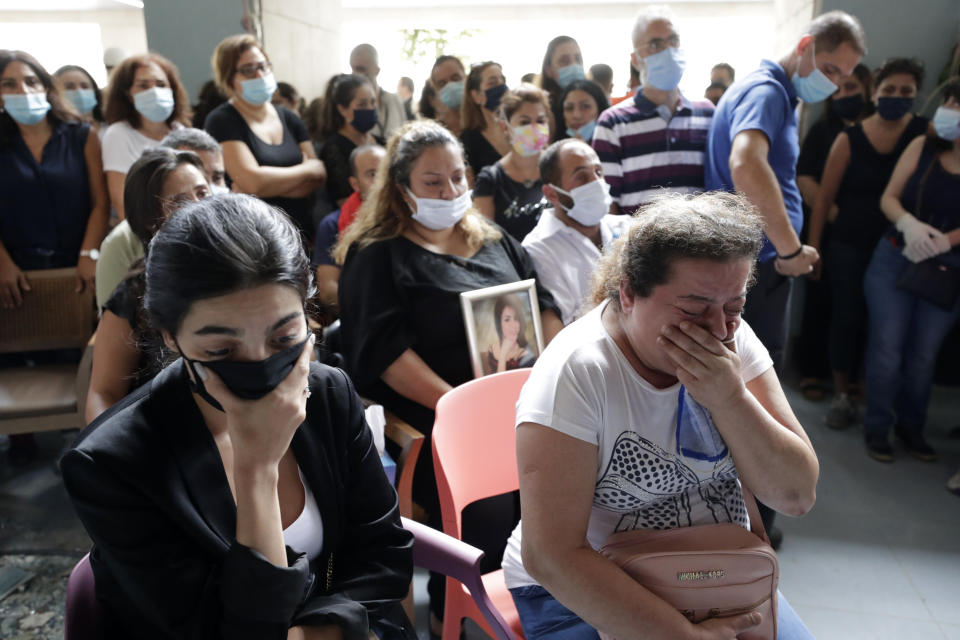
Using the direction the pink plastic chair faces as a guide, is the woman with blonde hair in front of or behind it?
behind

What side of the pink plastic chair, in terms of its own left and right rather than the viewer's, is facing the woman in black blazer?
right

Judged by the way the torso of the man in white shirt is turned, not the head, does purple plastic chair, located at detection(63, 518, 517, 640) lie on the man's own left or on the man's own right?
on the man's own right

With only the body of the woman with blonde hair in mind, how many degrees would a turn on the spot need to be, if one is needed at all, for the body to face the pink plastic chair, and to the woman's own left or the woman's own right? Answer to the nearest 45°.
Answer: approximately 45° to the woman's own right

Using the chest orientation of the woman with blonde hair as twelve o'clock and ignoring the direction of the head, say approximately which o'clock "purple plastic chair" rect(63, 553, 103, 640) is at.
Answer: The purple plastic chair is roughly at 2 o'clock from the woman with blonde hair.

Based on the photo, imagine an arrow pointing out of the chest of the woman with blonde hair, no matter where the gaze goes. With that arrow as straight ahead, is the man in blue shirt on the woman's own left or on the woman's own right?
on the woman's own left

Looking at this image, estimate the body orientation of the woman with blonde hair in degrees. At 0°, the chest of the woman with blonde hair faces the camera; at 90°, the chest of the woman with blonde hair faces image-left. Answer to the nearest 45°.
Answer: approximately 315°

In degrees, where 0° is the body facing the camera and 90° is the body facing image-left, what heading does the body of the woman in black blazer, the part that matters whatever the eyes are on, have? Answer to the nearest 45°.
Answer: approximately 315°
